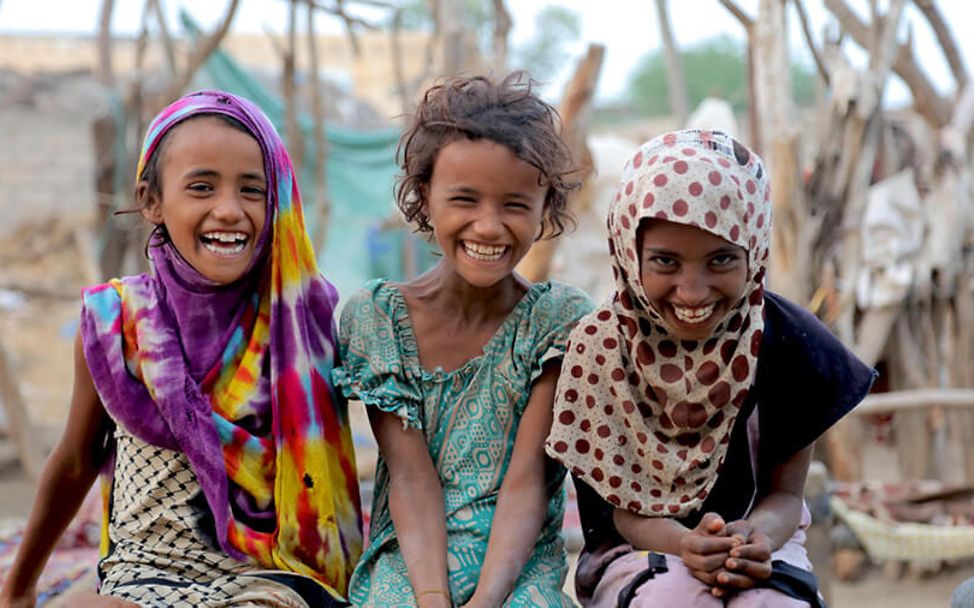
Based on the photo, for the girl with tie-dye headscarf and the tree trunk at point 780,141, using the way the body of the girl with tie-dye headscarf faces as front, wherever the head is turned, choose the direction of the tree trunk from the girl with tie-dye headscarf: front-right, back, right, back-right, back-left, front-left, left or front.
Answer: back-left

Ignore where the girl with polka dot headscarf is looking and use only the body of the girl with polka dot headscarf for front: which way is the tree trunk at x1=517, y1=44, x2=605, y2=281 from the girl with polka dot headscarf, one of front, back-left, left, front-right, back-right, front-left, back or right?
back

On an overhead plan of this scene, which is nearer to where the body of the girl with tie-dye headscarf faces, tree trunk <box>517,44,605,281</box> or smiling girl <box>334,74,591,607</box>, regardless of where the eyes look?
the smiling girl

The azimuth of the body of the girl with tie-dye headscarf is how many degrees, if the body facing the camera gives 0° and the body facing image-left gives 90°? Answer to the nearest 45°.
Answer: approximately 0°

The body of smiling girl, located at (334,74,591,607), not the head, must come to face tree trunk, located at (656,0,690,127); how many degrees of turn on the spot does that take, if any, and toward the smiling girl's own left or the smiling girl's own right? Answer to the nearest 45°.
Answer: approximately 180°

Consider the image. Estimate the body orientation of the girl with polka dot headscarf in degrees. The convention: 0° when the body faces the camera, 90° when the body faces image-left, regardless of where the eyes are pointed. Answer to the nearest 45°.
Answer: approximately 0°

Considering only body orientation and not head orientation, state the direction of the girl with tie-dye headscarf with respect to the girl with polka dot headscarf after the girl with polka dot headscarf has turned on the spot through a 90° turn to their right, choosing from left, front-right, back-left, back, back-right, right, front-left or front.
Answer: front

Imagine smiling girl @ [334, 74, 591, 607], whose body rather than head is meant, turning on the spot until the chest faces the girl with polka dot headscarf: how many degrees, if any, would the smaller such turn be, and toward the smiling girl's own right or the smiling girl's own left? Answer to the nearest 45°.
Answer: approximately 45° to the smiling girl's own left

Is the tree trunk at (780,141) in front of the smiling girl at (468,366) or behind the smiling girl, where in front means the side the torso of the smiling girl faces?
behind

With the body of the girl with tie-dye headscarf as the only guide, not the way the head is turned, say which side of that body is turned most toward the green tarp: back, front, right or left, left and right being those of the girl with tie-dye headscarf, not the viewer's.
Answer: back
